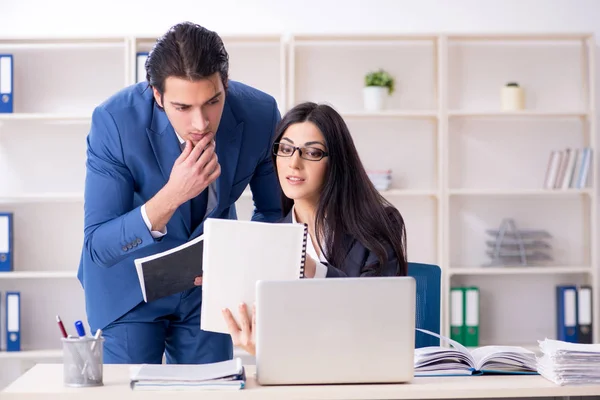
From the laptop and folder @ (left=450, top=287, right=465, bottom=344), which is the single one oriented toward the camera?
the folder

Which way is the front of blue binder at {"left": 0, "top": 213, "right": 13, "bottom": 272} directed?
toward the camera

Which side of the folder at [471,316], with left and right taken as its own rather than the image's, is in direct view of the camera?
front

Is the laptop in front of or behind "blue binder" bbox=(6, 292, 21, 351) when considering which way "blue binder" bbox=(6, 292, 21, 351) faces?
in front

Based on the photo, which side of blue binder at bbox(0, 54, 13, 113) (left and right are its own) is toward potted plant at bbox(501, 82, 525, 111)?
left

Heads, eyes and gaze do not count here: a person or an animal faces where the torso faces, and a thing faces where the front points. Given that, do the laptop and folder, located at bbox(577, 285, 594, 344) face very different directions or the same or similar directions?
very different directions

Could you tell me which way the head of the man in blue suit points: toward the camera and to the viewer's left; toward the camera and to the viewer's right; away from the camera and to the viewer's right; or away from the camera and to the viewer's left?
toward the camera and to the viewer's right

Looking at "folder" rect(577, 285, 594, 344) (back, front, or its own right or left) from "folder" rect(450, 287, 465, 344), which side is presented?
right

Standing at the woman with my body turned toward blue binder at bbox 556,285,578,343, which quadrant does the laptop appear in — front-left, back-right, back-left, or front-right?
back-right

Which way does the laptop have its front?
away from the camera

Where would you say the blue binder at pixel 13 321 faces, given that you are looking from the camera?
facing the viewer

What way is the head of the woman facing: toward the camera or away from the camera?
toward the camera

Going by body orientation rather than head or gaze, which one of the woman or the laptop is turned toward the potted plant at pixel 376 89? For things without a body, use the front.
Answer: the laptop
